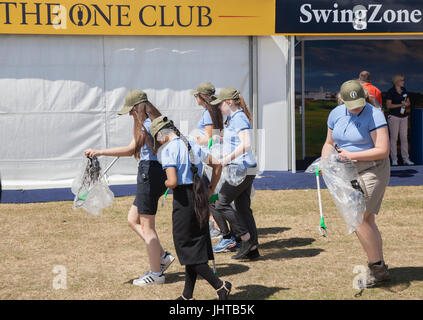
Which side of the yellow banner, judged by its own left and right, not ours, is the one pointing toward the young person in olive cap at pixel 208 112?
front

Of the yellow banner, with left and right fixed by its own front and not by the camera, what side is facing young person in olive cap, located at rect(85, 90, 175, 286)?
front

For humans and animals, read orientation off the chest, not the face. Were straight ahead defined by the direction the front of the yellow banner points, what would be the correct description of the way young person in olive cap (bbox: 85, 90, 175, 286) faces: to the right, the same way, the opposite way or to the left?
to the right

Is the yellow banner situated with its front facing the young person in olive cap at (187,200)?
yes

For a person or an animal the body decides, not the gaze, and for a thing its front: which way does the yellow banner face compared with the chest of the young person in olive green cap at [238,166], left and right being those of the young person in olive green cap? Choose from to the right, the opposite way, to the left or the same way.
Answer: to the left

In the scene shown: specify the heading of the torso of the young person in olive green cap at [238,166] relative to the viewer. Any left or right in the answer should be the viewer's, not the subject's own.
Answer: facing to the left of the viewer

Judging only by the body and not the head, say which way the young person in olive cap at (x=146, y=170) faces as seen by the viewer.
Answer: to the viewer's left

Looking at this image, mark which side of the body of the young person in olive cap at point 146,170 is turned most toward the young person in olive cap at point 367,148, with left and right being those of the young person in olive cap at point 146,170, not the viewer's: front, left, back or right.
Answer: back

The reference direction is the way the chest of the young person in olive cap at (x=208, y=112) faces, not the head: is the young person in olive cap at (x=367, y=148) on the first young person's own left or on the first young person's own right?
on the first young person's own left

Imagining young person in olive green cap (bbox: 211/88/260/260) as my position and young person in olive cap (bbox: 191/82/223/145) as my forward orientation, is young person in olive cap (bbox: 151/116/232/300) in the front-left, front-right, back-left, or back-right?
back-left

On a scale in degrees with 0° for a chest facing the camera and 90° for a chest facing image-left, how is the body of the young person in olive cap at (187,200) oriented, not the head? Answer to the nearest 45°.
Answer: approximately 135°

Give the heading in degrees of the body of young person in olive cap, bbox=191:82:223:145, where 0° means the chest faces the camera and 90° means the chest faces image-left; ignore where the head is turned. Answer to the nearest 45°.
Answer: approximately 90°

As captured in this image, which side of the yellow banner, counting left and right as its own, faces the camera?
front

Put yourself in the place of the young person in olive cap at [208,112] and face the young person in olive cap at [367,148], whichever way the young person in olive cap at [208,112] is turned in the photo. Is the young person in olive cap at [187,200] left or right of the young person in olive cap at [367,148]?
right
